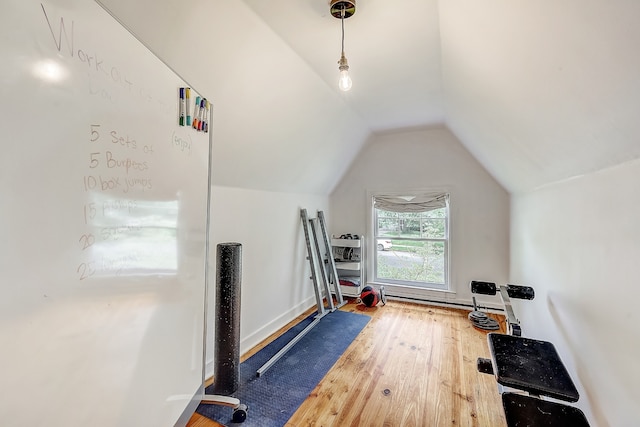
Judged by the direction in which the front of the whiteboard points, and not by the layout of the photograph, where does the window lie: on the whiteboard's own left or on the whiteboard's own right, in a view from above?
on the whiteboard's own left

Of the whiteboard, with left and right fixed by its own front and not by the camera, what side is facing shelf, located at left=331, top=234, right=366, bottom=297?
left

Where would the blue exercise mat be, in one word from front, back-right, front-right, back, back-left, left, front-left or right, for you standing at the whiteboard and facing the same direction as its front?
left

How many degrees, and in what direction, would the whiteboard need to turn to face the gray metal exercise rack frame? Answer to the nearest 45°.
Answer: approximately 90° to its left

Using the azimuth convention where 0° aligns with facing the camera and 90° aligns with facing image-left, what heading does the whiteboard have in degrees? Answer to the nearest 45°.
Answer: approximately 315°

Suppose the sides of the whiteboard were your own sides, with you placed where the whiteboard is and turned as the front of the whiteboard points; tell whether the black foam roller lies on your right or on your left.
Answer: on your left

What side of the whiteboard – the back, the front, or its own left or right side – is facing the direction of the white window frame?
left
